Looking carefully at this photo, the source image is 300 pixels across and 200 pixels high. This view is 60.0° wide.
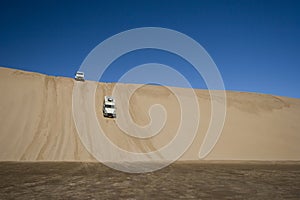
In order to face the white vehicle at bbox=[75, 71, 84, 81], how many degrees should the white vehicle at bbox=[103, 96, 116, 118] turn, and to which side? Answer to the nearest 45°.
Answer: approximately 135° to its right

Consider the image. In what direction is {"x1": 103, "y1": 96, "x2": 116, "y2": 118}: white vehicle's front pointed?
toward the camera
